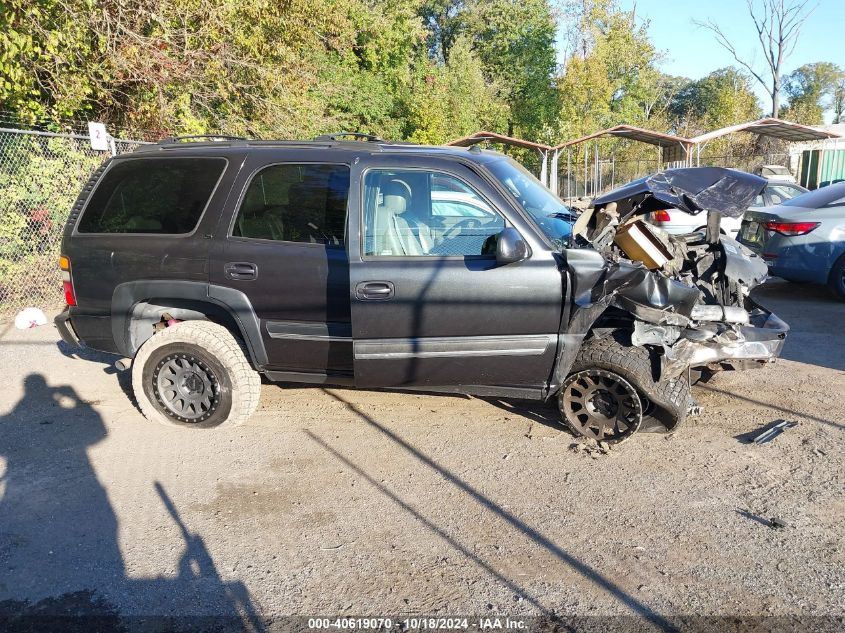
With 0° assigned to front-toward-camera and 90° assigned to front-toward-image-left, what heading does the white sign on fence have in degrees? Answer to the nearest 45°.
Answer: approximately 0°

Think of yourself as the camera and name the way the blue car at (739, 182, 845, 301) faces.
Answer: facing away from the viewer and to the right of the viewer

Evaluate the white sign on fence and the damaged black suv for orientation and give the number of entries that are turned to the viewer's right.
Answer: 1

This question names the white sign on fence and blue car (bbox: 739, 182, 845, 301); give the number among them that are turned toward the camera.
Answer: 1

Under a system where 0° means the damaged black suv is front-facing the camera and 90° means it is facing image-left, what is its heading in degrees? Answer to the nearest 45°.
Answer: approximately 270°

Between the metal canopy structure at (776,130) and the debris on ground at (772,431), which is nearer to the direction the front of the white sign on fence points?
the debris on ground

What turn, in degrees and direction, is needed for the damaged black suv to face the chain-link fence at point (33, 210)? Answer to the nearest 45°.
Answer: approximately 135° to its left

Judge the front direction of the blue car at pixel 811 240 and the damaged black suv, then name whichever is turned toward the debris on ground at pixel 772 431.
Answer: the damaged black suv

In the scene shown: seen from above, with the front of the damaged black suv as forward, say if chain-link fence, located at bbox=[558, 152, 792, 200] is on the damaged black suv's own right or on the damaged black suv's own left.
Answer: on the damaged black suv's own left
